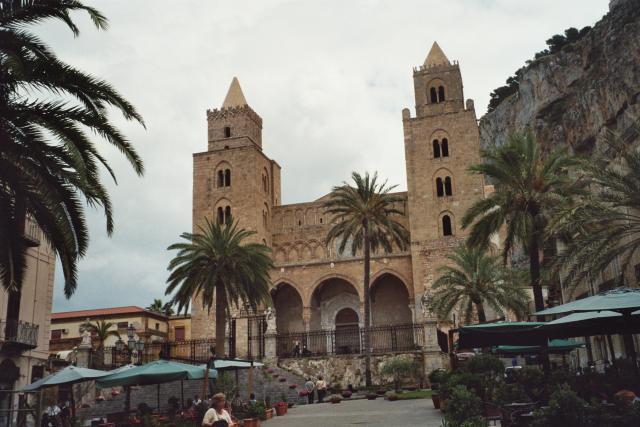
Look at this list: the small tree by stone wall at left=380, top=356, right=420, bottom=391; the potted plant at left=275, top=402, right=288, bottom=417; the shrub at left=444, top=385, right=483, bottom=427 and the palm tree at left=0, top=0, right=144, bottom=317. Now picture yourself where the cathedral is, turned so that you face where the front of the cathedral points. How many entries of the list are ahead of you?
4

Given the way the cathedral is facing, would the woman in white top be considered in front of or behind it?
in front

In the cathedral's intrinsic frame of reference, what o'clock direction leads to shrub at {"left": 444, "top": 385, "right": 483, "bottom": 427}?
The shrub is roughly at 12 o'clock from the cathedral.

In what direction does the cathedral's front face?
toward the camera

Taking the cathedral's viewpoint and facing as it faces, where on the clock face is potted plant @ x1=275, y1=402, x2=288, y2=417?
The potted plant is roughly at 12 o'clock from the cathedral.

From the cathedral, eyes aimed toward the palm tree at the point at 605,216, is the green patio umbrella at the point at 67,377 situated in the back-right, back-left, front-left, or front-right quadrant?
front-right

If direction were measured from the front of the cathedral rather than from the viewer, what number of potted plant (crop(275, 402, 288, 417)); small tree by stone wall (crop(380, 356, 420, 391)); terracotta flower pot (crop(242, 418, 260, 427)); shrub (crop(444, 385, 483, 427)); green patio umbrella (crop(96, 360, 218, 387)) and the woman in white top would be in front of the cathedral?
6

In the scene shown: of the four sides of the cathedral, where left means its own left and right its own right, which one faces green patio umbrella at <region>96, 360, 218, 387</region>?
front

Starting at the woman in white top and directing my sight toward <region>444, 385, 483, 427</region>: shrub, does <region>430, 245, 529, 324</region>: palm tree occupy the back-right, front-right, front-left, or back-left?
front-left

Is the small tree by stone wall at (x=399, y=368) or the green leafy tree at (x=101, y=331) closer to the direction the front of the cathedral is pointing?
the small tree by stone wall

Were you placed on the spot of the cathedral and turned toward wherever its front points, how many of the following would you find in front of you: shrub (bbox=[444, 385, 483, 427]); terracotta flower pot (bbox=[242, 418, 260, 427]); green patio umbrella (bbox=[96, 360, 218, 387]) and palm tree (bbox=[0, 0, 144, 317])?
4

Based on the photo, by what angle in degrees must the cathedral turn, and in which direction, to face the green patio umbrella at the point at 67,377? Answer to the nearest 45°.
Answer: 0° — it already faces it

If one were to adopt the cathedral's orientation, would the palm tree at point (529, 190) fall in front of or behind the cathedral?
in front

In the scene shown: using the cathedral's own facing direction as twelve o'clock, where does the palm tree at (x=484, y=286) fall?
The palm tree is roughly at 11 o'clock from the cathedral.
